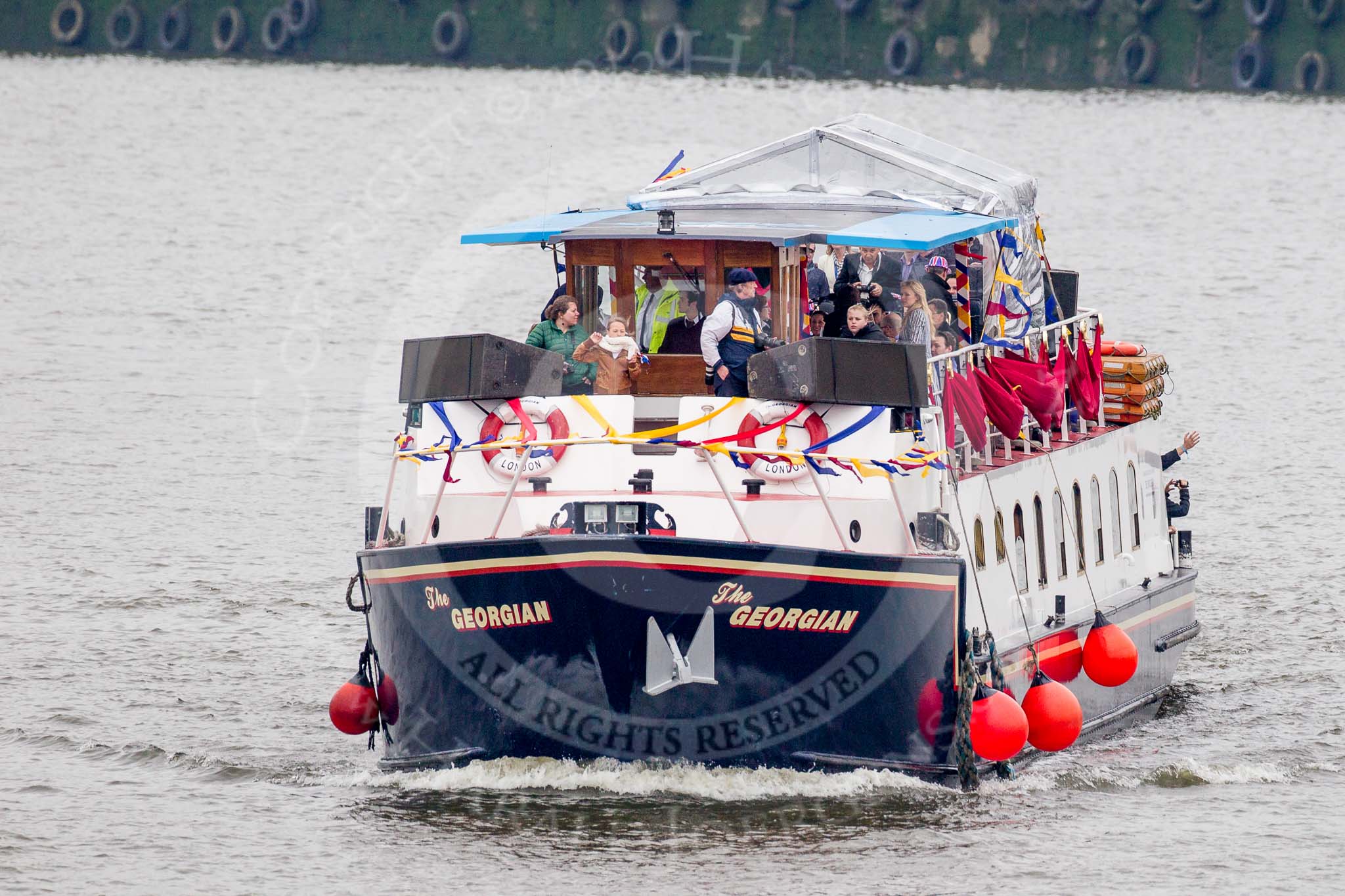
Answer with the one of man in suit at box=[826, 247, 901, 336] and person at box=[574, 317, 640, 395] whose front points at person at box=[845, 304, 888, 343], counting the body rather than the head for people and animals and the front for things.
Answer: the man in suit

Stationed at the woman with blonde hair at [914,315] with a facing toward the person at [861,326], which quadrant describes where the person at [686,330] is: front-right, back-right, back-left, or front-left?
front-right

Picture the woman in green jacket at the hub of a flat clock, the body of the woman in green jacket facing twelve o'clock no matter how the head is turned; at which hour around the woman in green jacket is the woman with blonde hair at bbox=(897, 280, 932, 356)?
The woman with blonde hair is roughly at 10 o'clock from the woman in green jacket.

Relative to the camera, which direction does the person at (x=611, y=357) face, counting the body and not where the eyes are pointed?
toward the camera

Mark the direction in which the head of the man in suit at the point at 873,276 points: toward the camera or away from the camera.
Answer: toward the camera

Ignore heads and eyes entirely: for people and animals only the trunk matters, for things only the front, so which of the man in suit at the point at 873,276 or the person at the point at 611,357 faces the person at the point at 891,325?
the man in suit

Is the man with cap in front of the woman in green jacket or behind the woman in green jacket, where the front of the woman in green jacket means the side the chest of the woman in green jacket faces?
in front

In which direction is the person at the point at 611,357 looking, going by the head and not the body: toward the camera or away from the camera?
toward the camera

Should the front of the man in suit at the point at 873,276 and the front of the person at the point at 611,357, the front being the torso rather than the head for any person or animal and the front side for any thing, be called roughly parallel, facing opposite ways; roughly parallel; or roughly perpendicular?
roughly parallel

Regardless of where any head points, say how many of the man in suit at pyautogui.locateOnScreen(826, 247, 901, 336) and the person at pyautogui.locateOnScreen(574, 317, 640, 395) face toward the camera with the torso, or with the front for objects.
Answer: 2

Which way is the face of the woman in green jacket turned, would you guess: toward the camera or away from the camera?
toward the camera

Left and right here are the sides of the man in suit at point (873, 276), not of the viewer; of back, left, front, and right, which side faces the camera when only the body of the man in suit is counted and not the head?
front

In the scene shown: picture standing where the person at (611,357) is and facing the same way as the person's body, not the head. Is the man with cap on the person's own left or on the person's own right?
on the person's own left

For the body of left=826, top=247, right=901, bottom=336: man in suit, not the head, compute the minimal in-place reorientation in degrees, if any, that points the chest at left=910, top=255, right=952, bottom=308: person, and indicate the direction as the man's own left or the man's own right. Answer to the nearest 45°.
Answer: approximately 90° to the man's own left
